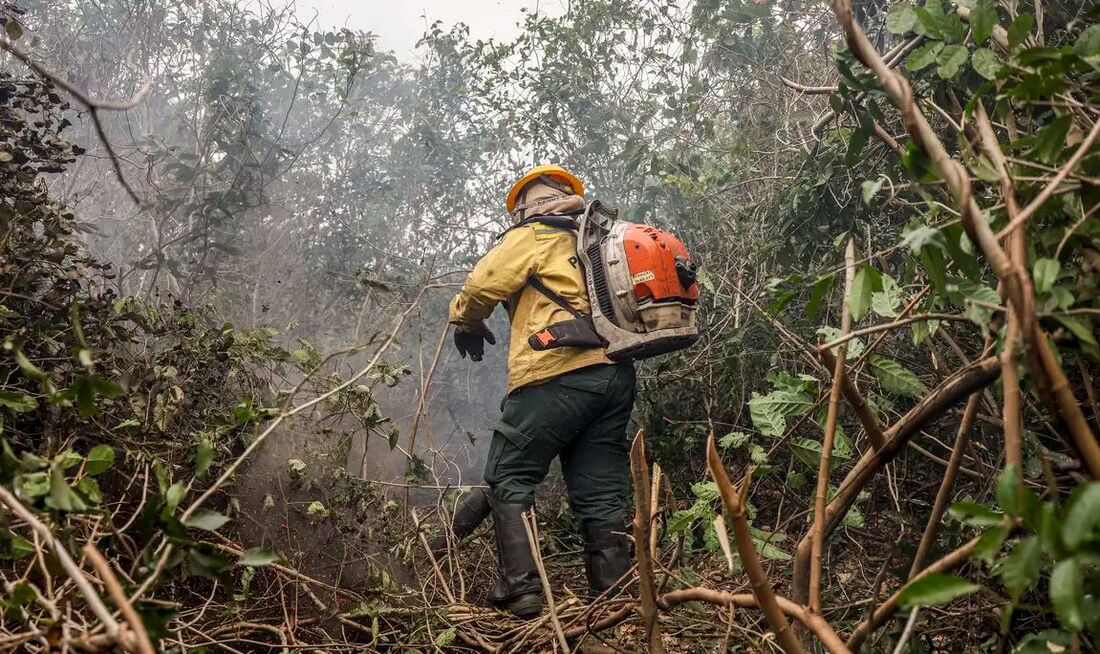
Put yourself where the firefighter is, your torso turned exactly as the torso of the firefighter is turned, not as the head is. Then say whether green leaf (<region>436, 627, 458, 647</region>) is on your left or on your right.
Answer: on your left

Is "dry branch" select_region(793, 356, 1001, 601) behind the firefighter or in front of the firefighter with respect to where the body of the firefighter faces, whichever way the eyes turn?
behind

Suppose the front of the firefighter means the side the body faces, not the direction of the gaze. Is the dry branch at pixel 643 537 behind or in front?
behind

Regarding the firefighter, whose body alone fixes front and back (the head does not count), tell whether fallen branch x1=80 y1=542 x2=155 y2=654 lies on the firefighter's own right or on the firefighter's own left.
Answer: on the firefighter's own left

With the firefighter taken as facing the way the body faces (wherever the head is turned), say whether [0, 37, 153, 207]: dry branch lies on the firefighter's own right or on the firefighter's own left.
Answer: on the firefighter's own left

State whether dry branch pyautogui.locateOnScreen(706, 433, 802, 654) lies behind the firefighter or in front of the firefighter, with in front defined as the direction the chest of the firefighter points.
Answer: behind

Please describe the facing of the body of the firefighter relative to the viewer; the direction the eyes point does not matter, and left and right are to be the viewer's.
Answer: facing away from the viewer and to the left of the viewer
